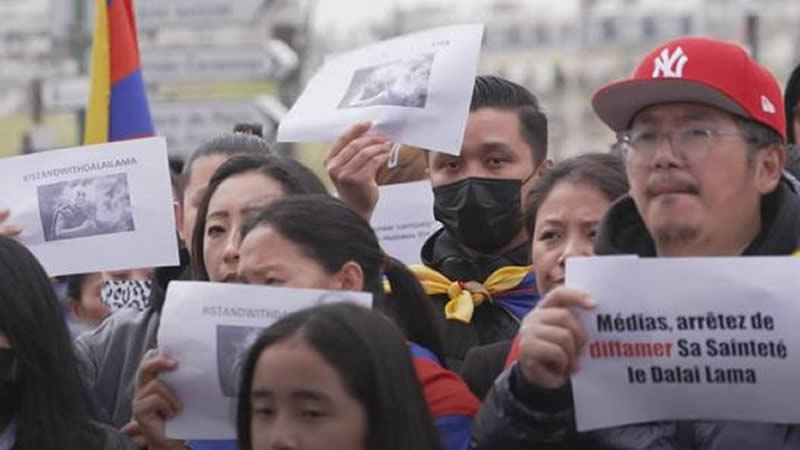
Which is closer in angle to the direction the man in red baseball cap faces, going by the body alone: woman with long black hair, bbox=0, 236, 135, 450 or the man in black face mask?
the woman with long black hair

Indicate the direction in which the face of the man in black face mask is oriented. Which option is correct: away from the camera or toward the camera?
toward the camera

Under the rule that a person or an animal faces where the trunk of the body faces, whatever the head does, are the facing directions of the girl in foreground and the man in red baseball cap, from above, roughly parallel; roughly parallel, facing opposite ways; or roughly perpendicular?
roughly parallel

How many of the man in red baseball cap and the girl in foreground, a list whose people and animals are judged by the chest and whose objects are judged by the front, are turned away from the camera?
0

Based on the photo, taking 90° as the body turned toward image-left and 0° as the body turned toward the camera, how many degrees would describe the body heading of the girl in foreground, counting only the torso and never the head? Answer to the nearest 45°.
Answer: approximately 45°

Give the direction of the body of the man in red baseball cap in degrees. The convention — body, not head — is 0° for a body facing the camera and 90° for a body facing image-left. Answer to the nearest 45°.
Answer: approximately 45°
